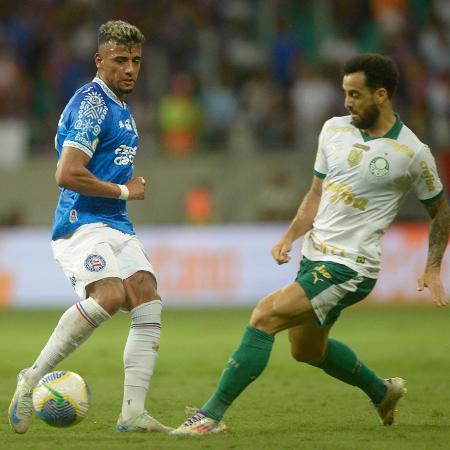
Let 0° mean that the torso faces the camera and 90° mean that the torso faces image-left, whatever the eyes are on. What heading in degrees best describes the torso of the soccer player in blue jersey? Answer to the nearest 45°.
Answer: approximately 315°

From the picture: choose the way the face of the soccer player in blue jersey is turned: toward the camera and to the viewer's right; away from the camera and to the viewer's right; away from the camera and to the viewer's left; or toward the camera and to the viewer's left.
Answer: toward the camera and to the viewer's right

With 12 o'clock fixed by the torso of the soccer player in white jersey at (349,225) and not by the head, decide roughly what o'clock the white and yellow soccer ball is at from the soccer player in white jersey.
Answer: The white and yellow soccer ball is roughly at 1 o'clock from the soccer player in white jersey.

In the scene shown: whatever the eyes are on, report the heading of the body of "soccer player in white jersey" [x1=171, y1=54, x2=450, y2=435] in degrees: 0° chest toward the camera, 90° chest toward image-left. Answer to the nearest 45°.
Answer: approximately 45°

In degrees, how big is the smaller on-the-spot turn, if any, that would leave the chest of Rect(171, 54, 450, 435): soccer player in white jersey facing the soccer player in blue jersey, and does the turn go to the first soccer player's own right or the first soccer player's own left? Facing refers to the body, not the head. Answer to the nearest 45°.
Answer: approximately 45° to the first soccer player's own right
